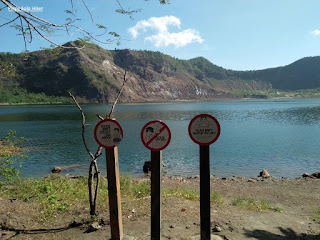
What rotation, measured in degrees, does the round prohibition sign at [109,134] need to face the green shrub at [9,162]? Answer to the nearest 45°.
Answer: approximately 135° to its right

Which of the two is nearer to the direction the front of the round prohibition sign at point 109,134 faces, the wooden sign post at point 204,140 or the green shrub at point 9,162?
the wooden sign post

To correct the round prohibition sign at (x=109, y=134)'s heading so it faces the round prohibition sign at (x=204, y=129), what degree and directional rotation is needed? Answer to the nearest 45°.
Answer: approximately 45° to its left

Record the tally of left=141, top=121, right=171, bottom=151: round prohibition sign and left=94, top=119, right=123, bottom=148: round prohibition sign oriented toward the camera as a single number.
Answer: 2

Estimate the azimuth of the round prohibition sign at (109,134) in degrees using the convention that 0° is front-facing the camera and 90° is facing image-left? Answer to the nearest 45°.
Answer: approximately 0°

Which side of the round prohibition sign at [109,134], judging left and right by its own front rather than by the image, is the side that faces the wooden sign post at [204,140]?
left

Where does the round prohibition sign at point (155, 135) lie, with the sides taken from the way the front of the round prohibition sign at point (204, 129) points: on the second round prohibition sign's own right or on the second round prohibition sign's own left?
on the second round prohibition sign's own right

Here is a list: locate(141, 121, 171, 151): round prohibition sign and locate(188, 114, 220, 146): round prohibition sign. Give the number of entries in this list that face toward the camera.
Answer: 2

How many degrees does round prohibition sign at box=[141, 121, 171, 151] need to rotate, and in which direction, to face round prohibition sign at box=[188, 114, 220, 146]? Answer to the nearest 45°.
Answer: approximately 90° to its left

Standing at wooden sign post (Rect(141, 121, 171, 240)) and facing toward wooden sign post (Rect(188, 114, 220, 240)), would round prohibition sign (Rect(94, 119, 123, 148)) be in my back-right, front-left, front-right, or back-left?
back-left
